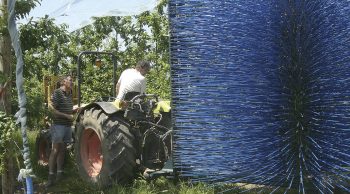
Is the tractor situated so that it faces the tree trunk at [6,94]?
no

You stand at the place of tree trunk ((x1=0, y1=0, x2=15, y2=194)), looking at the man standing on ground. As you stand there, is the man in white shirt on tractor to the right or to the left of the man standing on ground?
right
